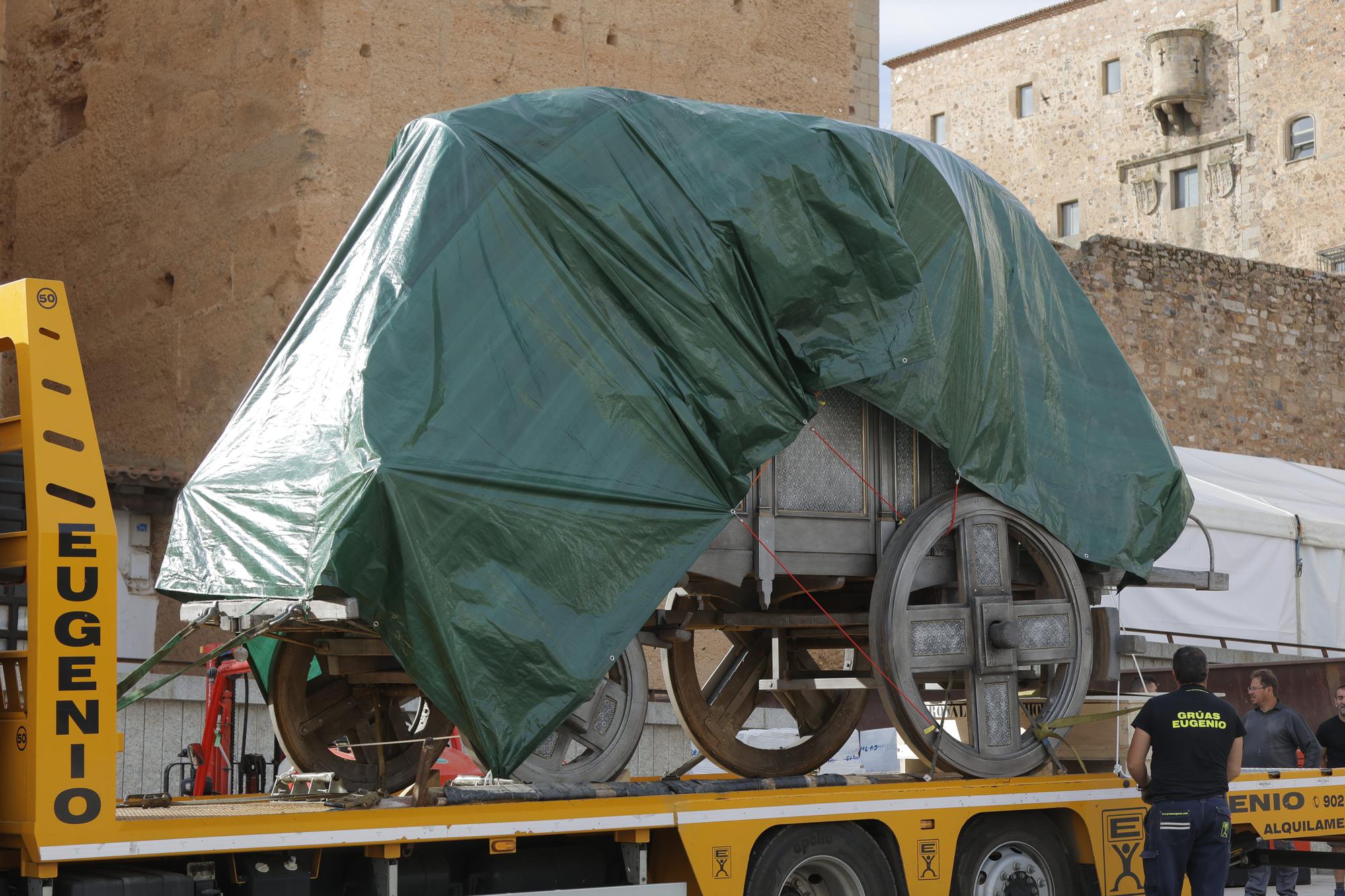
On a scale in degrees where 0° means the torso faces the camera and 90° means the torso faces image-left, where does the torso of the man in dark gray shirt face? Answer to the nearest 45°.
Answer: approximately 45°

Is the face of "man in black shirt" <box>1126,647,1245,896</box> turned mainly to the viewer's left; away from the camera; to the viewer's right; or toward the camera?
away from the camera

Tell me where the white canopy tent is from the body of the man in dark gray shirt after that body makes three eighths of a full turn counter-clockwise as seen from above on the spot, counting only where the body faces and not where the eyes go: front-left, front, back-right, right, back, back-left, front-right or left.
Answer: left

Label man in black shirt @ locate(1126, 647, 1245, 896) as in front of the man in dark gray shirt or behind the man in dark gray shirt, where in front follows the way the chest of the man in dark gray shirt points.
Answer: in front
